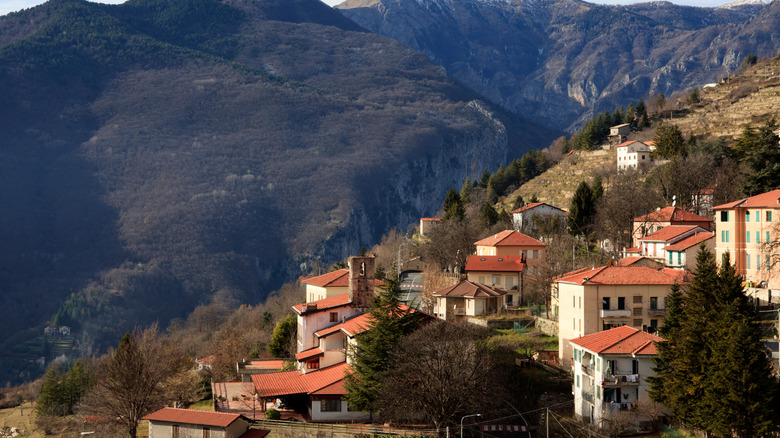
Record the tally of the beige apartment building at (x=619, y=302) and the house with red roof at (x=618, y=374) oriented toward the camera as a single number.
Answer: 2

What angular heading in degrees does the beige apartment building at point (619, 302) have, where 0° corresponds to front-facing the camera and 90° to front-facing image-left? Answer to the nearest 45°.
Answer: approximately 0°

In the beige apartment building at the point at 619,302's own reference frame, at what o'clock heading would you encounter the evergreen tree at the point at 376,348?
The evergreen tree is roughly at 2 o'clock from the beige apartment building.

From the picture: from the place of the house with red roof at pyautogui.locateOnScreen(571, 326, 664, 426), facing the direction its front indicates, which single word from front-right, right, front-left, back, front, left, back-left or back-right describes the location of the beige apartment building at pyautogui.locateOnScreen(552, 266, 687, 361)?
back

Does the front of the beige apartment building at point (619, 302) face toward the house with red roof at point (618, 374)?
yes

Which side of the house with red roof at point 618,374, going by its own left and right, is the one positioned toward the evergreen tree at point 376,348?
right

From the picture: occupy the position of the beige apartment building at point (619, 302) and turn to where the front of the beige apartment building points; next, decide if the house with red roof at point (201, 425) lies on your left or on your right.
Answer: on your right

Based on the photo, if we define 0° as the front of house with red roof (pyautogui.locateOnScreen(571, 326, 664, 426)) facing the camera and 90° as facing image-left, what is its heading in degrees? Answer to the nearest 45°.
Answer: approximately 0°
